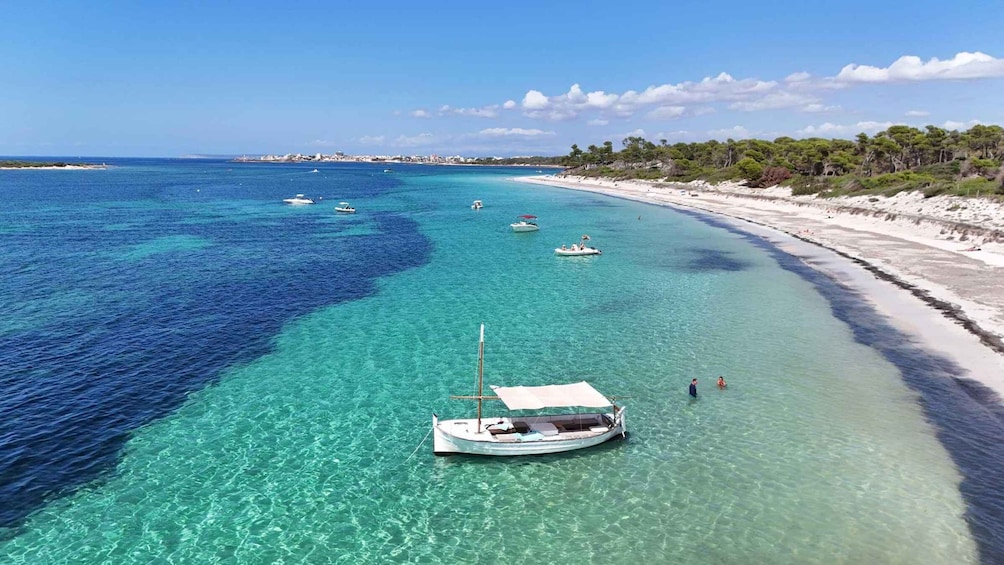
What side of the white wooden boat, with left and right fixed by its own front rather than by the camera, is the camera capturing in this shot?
left
